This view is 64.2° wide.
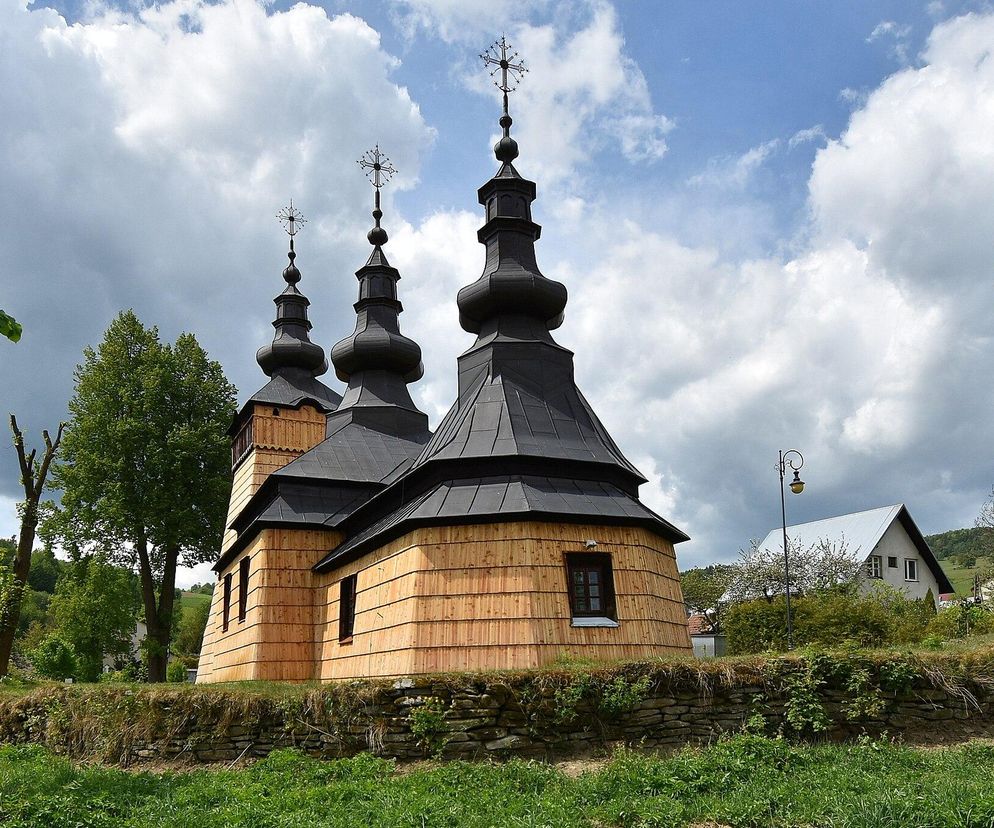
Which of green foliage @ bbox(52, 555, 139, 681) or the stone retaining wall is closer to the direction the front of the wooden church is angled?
the green foliage

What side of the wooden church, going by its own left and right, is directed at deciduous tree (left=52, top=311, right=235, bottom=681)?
front

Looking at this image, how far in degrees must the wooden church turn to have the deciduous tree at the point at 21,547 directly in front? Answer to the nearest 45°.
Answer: approximately 45° to its left

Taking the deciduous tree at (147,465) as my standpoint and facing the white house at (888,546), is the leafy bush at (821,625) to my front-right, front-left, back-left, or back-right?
front-right

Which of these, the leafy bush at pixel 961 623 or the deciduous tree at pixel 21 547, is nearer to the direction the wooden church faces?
the deciduous tree

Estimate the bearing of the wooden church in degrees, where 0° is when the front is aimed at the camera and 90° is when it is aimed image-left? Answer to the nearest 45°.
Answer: approximately 135°

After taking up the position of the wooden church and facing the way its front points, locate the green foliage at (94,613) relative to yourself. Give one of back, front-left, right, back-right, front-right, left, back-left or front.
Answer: front

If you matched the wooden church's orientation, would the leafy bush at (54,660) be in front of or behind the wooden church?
in front

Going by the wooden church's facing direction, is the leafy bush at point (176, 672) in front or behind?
in front

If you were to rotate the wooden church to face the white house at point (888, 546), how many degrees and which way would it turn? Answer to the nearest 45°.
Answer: approximately 90° to its right

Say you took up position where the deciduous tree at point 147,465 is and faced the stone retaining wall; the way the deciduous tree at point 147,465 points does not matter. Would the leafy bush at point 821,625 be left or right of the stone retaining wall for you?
left

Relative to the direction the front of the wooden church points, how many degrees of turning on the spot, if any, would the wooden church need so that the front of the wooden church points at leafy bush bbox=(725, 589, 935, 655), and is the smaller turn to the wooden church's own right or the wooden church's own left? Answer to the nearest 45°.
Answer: approximately 135° to the wooden church's own right
